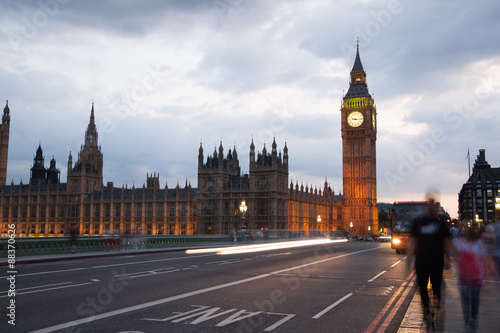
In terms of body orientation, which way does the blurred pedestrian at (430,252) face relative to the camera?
toward the camera

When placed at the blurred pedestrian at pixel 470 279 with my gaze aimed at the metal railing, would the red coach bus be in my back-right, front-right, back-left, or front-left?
front-right

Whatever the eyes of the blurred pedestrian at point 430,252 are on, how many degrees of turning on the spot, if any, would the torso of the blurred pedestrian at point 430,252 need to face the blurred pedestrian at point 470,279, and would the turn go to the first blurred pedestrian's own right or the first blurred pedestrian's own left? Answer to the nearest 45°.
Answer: approximately 90° to the first blurred pedestrian's own left

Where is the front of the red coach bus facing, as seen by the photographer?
facing the viewer

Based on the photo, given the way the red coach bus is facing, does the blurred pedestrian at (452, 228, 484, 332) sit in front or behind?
in front

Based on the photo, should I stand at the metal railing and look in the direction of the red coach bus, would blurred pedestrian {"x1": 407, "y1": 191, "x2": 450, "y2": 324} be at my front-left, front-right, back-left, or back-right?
front-right

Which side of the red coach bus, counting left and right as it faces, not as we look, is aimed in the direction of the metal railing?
right

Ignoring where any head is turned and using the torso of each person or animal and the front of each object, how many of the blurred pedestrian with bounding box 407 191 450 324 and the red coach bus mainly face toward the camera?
2
